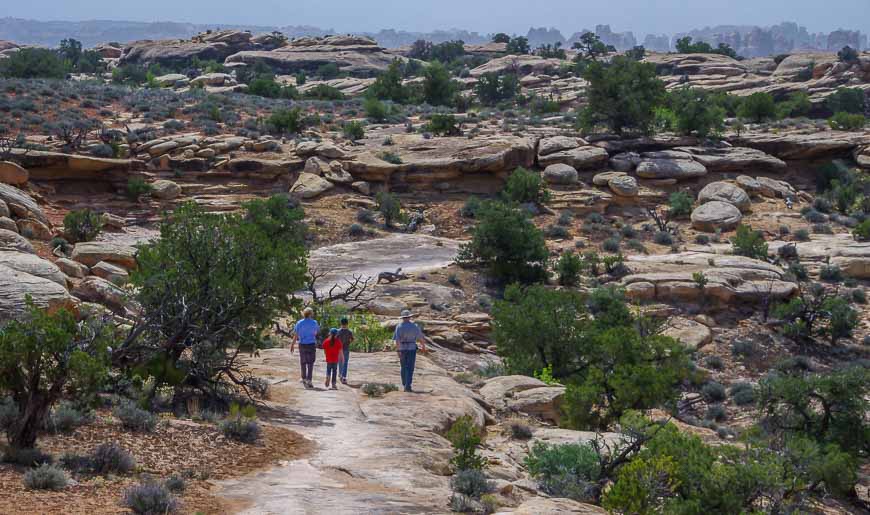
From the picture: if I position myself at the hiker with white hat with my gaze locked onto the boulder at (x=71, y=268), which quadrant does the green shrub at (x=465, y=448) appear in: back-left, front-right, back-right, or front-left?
back-left

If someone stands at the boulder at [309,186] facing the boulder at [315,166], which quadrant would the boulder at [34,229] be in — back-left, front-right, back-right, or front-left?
back-left

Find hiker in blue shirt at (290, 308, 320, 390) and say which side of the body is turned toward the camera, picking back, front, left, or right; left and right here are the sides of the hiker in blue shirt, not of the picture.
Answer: back

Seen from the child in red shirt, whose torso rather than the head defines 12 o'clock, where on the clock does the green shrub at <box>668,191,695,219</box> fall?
The green shrub is roughly at 1 o'clock from the child in red shirt.

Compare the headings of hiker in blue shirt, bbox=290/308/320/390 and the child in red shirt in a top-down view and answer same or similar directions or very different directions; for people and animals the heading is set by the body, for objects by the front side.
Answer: same or similar directions

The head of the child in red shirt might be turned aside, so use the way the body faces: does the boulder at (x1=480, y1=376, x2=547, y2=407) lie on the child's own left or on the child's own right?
on the child's own right

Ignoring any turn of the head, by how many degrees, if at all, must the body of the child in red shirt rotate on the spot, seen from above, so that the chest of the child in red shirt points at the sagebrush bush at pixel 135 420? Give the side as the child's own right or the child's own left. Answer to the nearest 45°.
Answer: approximately 135° to the child's own left

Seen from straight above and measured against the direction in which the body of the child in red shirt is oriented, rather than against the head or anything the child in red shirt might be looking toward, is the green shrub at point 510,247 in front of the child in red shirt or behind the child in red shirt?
in front

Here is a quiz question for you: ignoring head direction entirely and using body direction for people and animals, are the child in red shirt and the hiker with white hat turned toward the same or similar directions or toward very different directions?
same or similar directions

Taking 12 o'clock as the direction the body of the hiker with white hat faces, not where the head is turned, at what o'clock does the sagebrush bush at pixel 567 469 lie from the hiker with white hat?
The sagebrush bush is roughly at 5 o'clock from the hiker with white hat.

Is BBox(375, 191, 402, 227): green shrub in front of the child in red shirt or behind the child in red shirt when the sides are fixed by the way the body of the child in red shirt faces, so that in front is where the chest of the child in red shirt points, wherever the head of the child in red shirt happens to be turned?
in front

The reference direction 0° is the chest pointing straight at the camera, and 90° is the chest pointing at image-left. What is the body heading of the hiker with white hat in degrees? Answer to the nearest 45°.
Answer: approximately 180°

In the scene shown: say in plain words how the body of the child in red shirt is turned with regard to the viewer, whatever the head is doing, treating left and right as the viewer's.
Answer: facing away from the viewer

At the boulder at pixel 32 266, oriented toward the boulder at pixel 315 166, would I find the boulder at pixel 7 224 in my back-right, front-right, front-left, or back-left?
front-left
